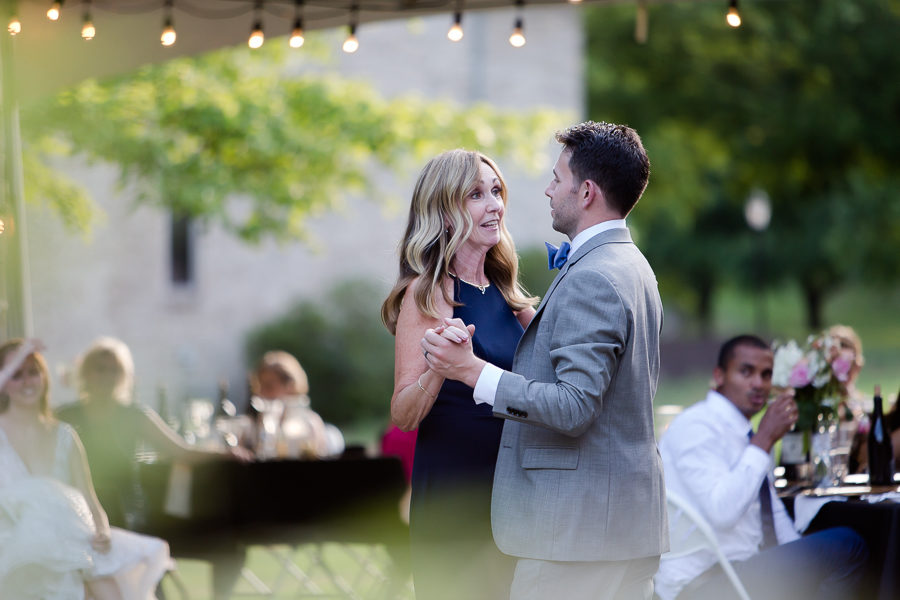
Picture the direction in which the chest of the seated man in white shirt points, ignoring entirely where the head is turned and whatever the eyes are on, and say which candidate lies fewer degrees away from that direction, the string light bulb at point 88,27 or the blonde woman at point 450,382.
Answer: the blonde woman

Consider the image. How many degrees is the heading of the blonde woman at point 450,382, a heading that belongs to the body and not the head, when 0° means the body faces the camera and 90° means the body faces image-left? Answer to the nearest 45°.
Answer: approximately 315°

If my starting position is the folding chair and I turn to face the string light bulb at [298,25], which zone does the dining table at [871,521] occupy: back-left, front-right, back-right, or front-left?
back-right

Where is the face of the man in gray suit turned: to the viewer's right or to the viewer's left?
to the viewer's left

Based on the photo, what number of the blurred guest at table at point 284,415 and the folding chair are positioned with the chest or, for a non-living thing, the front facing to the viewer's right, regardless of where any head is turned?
1
